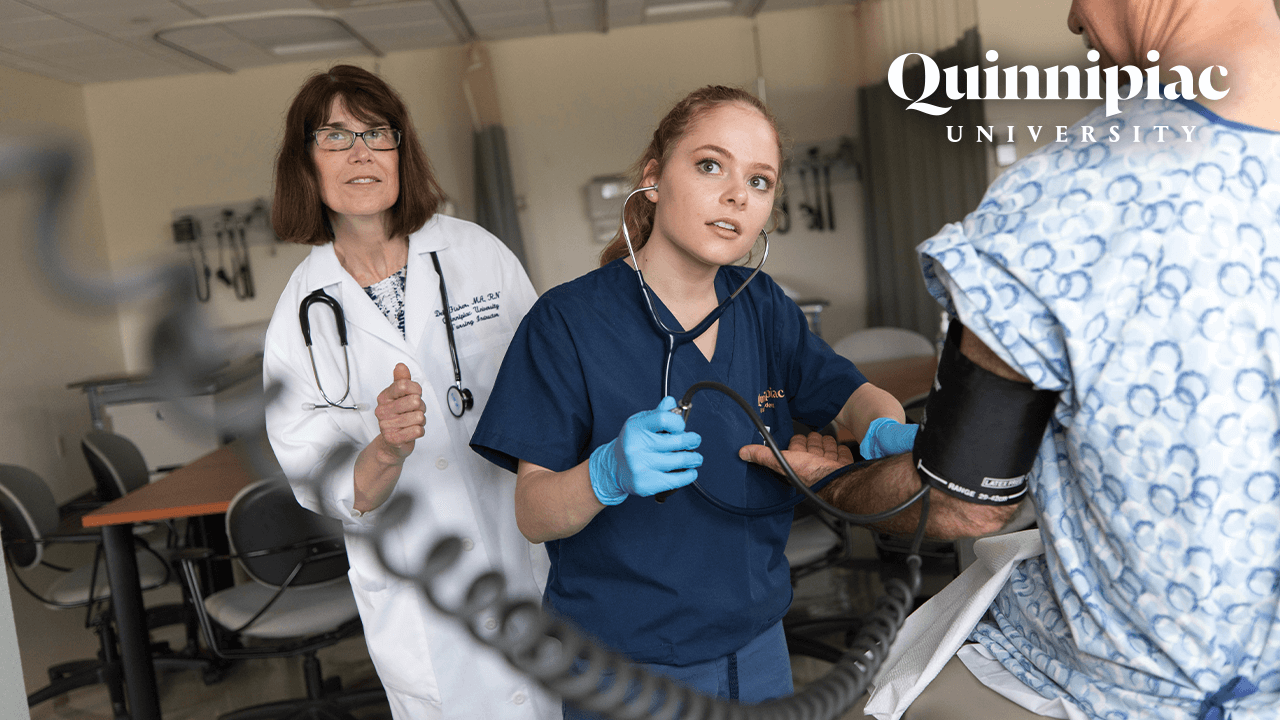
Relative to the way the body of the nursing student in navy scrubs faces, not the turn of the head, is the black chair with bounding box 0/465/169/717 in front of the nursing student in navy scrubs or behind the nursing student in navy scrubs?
behind

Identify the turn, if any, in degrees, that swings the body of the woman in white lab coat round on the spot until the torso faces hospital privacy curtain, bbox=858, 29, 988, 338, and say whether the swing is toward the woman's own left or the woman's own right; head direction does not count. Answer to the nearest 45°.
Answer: approximately 135° to the woman's own left

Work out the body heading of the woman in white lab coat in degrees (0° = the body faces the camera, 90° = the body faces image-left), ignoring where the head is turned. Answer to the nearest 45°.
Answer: approximately 0°

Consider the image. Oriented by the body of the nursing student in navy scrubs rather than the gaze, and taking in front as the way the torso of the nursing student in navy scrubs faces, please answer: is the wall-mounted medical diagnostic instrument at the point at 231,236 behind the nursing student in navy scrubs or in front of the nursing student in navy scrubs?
behind

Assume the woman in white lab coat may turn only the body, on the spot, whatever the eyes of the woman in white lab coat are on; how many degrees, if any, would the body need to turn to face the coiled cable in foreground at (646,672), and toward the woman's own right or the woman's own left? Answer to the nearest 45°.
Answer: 0° — they already face it

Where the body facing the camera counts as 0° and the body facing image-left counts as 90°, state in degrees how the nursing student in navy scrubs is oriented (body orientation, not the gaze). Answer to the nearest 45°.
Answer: approximately 315°

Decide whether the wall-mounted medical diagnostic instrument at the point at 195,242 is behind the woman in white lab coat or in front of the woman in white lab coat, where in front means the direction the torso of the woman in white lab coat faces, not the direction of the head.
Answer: behind
